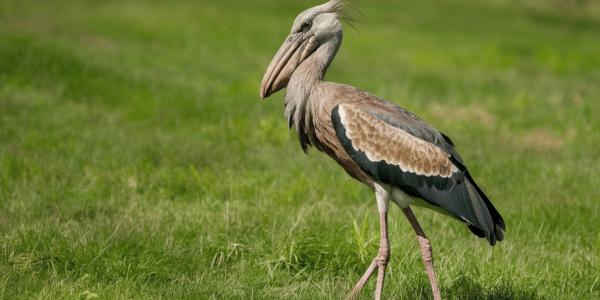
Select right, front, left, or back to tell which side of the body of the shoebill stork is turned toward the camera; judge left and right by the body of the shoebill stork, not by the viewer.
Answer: left
